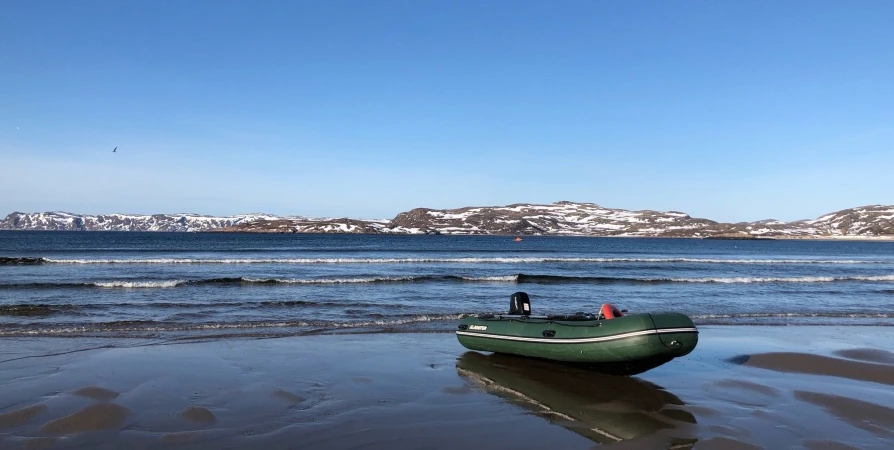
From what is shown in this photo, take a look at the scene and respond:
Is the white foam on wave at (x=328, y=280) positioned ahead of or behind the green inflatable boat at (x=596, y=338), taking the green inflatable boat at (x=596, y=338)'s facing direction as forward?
behind

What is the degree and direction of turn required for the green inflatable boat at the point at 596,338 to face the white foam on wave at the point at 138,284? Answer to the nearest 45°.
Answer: approximately 180°

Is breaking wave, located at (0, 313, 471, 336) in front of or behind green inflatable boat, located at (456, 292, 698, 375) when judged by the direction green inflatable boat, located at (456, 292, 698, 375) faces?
behind

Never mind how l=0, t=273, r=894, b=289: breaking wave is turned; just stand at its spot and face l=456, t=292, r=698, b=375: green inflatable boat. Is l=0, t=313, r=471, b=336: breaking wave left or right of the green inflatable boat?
right

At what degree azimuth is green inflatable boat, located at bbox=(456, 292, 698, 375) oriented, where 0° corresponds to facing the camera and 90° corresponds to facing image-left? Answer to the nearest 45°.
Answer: approximately 315°

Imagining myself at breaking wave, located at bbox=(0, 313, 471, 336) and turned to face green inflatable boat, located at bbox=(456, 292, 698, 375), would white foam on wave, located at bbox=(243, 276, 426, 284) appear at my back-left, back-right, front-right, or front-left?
back-left

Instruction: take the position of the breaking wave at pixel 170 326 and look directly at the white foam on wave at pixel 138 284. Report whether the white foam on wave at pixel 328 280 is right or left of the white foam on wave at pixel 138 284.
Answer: right
